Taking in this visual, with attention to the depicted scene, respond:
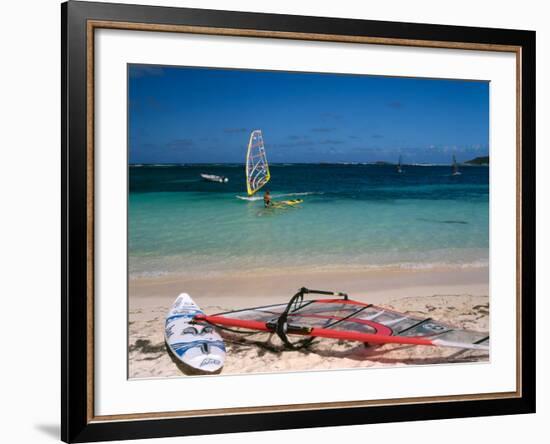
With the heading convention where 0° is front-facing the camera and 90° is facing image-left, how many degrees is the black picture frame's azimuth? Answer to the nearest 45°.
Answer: approximately 315°
